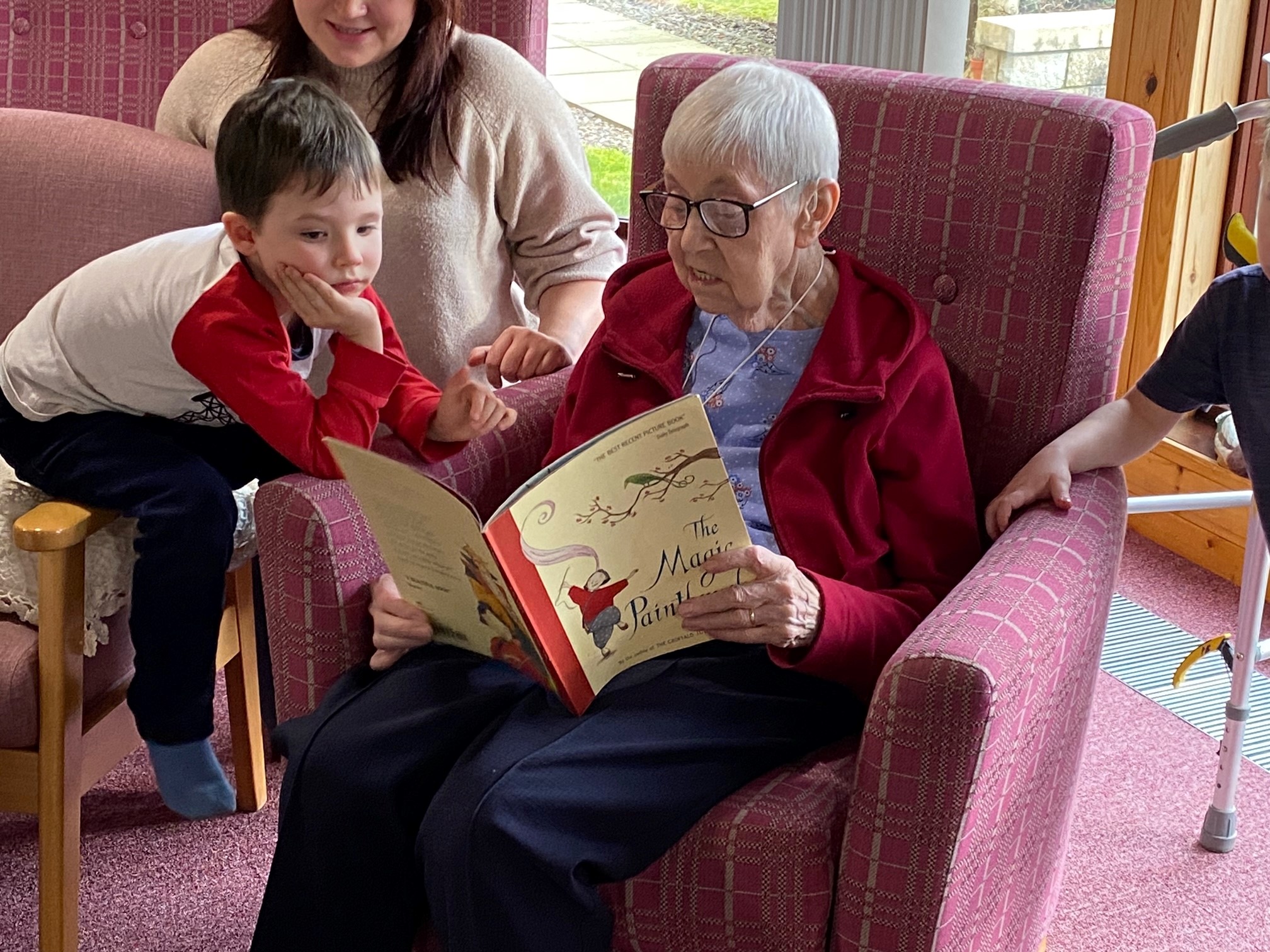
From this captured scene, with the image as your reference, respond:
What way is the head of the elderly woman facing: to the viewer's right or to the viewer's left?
to the viewer's left

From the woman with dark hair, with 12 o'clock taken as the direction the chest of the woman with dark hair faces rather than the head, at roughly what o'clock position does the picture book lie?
The picture book is roughly at 12 o'clock from the woman with dark hair.

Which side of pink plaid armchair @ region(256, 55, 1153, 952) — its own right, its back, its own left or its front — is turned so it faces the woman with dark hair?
right

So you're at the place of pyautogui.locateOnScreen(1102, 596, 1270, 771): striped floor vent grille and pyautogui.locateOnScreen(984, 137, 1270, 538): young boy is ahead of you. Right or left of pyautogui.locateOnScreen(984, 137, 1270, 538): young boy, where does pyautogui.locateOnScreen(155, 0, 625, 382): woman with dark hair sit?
right
